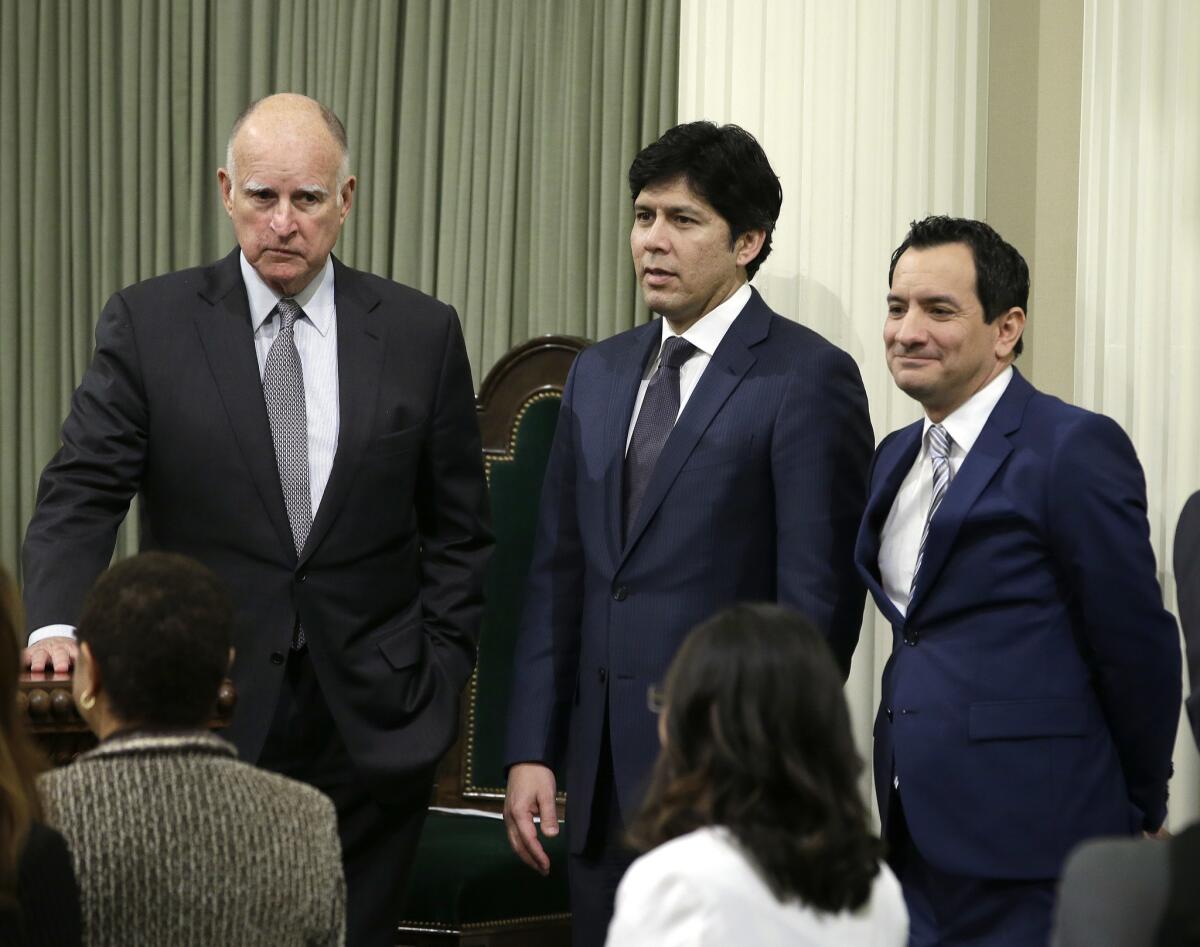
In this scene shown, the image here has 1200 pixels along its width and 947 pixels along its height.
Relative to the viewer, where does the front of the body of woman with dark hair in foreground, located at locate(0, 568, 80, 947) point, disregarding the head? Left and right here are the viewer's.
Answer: facing away from the viewer

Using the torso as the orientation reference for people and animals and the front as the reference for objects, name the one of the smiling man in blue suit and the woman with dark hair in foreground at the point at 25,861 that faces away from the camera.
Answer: the woman with dark hair in foreground

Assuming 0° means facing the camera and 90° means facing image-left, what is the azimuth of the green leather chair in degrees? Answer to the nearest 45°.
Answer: approximately 45°

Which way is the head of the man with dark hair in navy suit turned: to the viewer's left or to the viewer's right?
to the viewer's left

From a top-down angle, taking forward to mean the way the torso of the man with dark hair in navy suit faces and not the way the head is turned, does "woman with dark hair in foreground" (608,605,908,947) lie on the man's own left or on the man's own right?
on the man's own left

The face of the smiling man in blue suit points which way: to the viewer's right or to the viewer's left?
to the viewer's left

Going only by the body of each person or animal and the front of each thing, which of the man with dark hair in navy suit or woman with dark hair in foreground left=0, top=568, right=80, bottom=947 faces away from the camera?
the woman with dark hair in foreground
